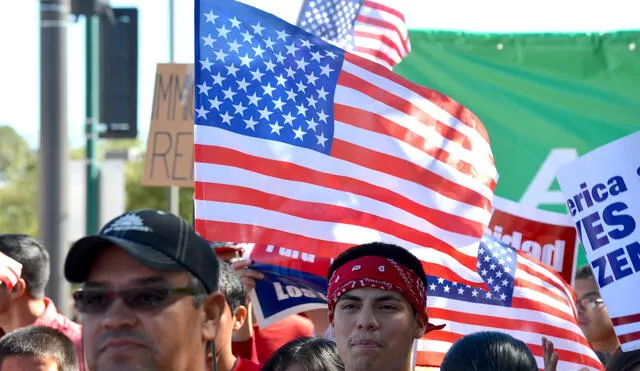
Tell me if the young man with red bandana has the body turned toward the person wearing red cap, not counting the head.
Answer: no

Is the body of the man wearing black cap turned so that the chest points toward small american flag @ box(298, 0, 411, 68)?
no

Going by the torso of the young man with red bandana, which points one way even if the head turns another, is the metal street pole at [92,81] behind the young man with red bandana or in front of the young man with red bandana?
behind

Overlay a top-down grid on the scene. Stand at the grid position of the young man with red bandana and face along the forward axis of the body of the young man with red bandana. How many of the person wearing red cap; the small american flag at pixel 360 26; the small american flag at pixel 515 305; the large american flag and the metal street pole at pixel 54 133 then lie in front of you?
0

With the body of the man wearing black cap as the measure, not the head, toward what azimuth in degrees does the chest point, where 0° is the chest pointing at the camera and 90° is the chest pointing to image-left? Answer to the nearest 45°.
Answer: approximately 45°

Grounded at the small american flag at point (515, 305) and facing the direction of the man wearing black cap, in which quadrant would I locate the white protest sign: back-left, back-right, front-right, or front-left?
front-left

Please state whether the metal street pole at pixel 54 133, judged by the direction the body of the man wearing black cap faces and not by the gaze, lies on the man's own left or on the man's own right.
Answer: on the man's own right

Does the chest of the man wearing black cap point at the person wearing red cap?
no

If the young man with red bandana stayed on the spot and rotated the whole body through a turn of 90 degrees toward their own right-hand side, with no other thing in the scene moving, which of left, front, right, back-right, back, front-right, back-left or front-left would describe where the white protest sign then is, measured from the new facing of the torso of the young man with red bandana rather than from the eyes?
back

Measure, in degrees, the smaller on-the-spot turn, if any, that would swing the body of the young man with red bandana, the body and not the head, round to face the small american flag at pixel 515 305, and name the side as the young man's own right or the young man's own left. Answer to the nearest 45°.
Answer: approximately 135° to the young man's own left

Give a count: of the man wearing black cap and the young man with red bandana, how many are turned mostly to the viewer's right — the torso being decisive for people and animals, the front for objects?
0

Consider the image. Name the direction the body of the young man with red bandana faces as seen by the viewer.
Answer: toward the camera

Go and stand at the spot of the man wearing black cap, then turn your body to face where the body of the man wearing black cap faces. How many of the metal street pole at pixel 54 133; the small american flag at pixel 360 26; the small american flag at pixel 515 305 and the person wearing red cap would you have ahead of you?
0

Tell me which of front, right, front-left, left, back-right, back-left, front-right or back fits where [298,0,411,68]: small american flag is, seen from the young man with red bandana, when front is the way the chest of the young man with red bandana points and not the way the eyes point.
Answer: back

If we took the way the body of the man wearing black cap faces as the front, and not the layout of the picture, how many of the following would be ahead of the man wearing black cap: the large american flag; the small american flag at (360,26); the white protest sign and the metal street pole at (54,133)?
0
